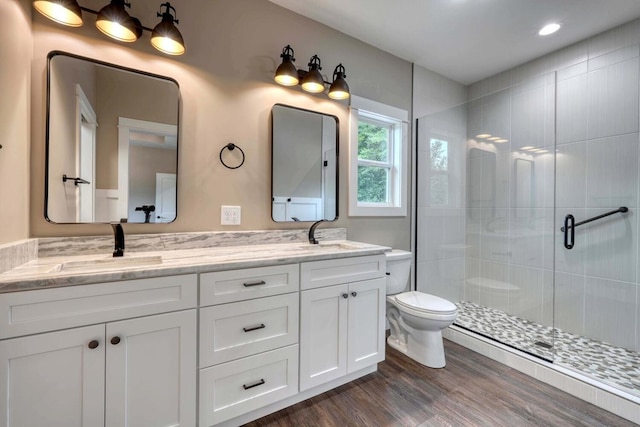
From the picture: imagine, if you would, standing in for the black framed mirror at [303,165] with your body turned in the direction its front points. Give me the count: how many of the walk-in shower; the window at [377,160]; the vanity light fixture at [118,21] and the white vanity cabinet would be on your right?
2

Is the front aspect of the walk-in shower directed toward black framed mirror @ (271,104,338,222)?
yes

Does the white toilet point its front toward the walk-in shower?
no

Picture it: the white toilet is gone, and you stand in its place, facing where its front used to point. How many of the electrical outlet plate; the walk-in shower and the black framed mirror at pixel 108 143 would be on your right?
2

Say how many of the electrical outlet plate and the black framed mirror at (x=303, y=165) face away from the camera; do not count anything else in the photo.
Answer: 0

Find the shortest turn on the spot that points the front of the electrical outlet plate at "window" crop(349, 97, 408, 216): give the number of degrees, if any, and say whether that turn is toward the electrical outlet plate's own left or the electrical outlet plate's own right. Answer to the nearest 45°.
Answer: approximately 90° to the electrical outlet plate's own left

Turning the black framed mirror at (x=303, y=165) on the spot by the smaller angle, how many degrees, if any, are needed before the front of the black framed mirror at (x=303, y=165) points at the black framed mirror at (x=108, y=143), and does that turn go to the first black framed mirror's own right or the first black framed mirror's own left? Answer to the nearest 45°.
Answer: approximately 90° to the first black framed mirror's own right

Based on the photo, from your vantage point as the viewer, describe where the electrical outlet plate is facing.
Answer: facing the viewer

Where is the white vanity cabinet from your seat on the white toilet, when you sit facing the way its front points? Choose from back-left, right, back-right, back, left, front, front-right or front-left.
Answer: right

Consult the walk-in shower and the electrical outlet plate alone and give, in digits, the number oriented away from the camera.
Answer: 0

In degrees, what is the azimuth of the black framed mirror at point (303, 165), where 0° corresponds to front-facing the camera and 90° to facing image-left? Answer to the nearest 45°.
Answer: approximately 315°

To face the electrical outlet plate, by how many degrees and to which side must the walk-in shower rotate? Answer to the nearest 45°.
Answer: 0° — it already faces it

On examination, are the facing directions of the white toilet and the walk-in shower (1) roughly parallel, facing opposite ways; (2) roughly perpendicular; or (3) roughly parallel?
roughly perpendicular

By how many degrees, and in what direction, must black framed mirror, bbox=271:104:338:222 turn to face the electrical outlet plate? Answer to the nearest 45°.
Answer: approximately 90° to its right

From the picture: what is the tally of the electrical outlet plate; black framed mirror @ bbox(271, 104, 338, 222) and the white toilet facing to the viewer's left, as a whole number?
0

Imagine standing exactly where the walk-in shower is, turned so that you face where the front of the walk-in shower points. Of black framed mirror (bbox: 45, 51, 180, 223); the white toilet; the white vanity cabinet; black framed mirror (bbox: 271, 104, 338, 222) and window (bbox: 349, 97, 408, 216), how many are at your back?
0

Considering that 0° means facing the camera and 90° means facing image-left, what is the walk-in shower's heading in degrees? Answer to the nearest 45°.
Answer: approximately 45°

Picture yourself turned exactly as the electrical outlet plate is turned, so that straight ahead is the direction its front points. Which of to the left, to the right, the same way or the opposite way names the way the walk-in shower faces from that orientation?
to the right

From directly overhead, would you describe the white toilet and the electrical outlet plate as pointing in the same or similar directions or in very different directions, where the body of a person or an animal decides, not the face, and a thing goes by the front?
same or similar directions

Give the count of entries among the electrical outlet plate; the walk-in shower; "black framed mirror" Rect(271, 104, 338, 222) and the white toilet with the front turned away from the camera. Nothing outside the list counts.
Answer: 0

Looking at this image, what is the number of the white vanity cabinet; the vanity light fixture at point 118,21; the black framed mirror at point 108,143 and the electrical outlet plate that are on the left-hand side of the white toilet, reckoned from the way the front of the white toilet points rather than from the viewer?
0

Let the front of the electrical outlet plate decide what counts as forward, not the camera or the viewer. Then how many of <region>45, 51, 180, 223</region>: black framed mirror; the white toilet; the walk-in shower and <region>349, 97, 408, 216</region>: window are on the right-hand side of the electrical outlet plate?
1
